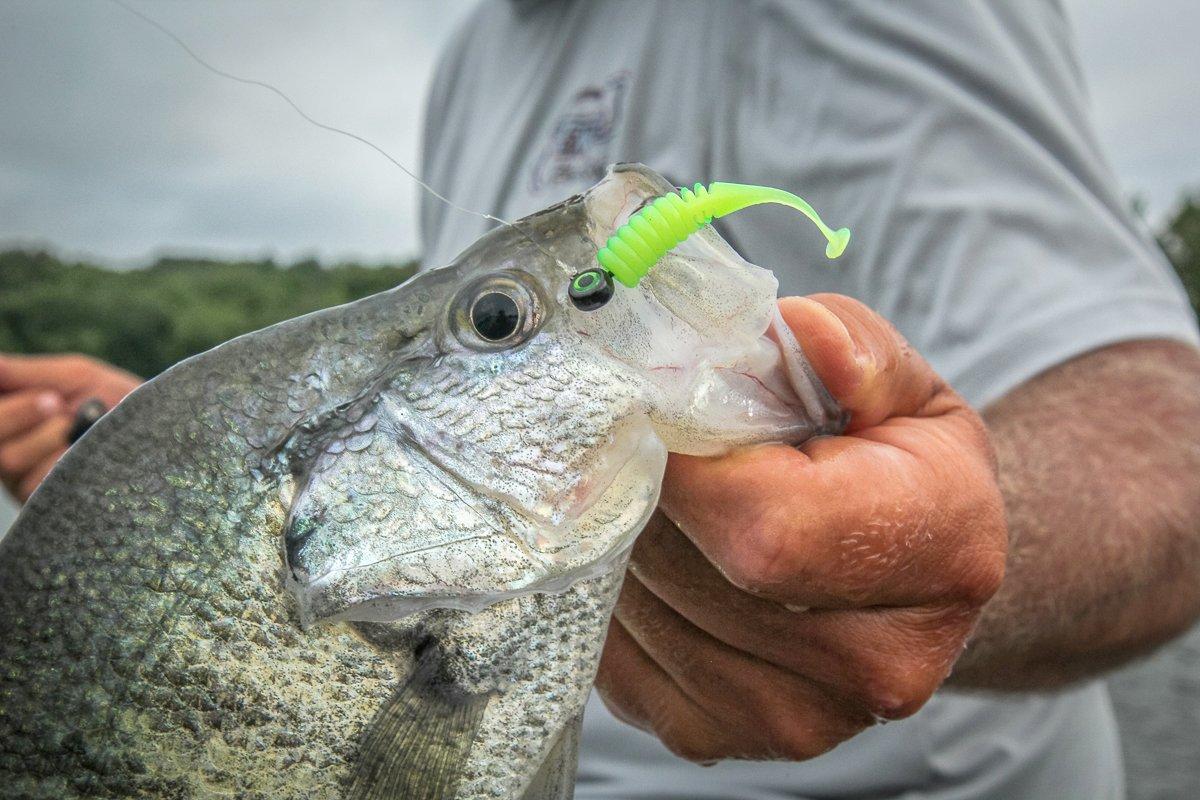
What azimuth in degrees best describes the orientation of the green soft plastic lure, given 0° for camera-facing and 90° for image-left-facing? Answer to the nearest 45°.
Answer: approximately 90°

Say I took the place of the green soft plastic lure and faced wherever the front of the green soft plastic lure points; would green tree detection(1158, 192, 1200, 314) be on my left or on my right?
on my right
